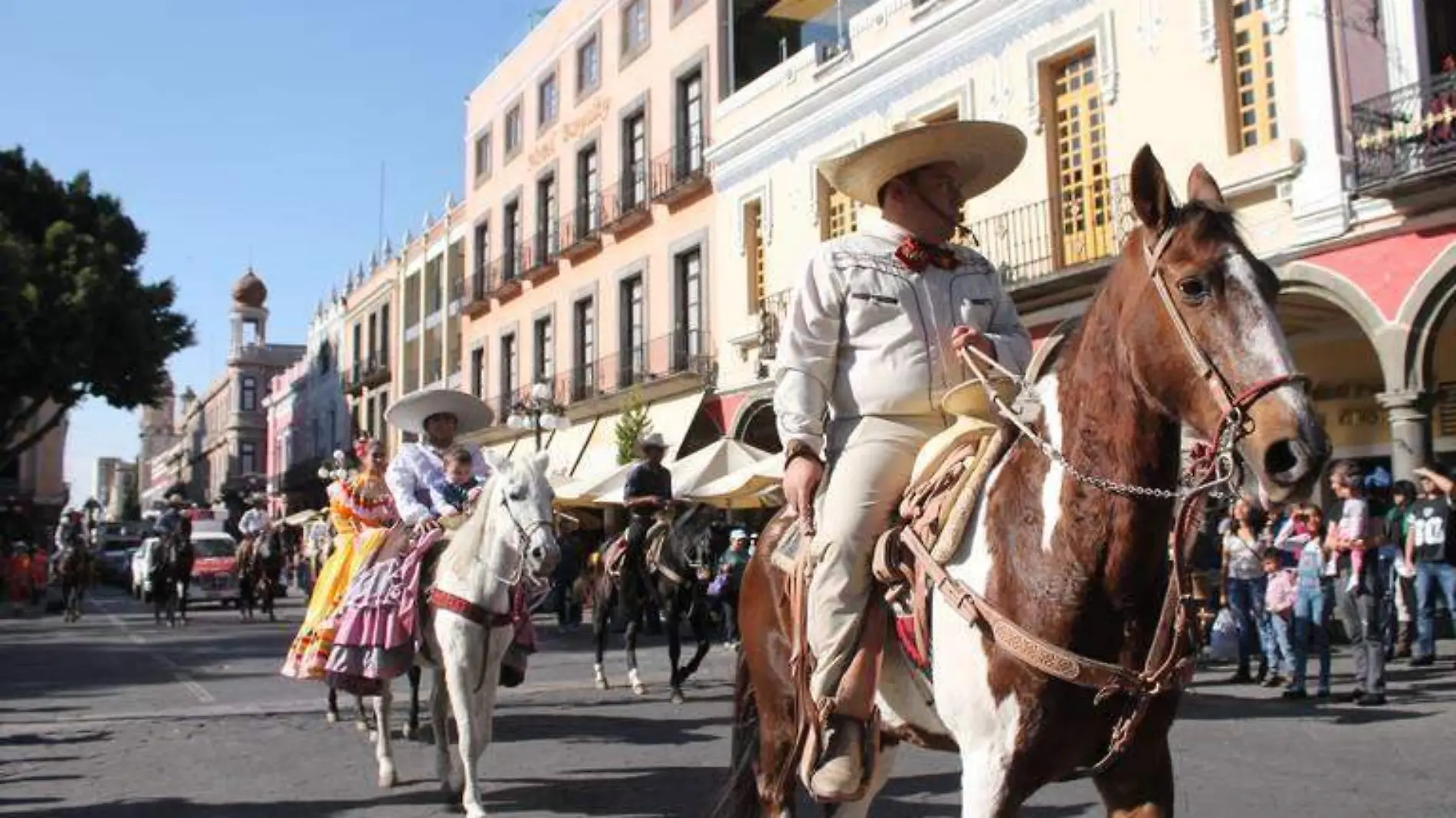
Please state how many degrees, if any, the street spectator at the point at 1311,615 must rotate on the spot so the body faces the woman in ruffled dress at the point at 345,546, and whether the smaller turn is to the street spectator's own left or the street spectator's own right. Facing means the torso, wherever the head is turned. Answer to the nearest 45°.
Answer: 0° — they already face them

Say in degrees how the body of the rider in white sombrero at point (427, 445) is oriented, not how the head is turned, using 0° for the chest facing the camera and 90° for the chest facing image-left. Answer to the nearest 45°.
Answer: approximately 315°

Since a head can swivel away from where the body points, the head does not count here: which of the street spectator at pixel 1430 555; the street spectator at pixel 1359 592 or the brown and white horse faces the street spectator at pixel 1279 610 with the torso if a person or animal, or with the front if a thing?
the street spectator at pixel 1430 555

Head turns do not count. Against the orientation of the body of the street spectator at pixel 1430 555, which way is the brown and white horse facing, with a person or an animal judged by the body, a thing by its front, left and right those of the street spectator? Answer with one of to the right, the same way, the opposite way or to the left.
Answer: to the left

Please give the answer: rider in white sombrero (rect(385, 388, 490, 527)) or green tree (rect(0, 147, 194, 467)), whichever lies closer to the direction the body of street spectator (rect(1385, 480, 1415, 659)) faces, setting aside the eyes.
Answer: the rider in white sombrero

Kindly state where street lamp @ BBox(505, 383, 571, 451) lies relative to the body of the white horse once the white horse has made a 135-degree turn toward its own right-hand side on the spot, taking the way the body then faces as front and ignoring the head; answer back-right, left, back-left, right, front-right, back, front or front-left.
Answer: right

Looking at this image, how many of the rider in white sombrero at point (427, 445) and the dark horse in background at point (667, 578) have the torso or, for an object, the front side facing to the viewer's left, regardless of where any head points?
0

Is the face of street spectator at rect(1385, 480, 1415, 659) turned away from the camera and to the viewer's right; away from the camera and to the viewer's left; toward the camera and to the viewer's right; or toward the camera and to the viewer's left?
toward the camera and to the viewer's left

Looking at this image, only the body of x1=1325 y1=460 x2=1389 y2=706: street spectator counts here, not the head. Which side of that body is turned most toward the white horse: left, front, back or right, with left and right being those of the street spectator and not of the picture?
front

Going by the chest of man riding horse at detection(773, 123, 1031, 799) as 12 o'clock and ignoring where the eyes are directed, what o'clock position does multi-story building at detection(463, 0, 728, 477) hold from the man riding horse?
The multi-story building is roughly at 7 o'clock from the man riding horse.

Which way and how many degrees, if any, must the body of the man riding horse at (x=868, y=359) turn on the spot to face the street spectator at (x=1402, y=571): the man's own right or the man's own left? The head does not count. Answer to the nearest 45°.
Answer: approximately 90° to the man's own left

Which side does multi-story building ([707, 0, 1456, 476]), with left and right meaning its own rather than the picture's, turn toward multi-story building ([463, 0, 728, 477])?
right

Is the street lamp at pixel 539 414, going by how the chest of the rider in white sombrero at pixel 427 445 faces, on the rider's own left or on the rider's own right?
on the rider's own left

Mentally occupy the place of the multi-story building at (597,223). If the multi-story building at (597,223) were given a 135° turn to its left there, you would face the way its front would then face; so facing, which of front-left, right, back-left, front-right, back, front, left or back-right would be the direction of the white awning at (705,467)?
right

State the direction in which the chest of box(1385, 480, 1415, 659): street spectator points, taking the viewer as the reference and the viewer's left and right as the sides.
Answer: facing the viewer and to the left of the viewer

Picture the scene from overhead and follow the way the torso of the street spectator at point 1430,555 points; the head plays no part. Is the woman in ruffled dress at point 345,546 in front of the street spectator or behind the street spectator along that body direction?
in front
